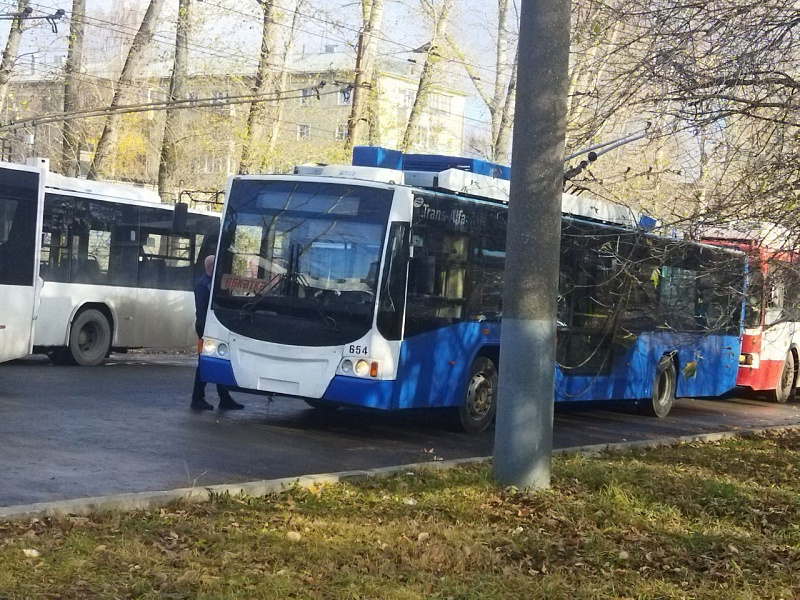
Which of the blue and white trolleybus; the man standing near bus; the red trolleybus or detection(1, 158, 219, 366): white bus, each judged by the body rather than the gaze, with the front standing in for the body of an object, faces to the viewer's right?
the man standing near bus

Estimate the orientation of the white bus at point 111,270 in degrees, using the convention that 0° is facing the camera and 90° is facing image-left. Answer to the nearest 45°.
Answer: approximately 45°

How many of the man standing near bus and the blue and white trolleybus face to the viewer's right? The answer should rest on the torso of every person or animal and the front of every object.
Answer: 1

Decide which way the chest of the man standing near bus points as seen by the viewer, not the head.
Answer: to the viewer's right

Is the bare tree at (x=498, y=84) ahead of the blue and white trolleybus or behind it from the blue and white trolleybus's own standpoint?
behind

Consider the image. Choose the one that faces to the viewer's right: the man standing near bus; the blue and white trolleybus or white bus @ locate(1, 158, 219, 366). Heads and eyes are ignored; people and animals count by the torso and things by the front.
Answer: the man standing near bus

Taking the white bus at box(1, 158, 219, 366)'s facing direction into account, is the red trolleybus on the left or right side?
on its left

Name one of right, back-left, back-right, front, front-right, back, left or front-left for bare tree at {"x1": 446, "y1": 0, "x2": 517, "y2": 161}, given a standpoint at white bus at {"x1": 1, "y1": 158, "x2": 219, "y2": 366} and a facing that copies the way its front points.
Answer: back

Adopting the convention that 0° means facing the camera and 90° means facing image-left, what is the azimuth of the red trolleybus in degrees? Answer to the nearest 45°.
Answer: approximately 45°

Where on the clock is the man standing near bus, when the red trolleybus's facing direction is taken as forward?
The man standing near bus is roughly at 1 o'clock from the red trolleybus.

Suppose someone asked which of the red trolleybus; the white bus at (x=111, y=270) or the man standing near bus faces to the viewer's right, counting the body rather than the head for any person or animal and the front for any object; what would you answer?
the man standing near bus

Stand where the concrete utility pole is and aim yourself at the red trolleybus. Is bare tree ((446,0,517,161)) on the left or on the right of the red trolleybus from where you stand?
left

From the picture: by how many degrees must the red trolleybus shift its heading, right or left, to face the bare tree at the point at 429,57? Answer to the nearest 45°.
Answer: approximately 90° to its right
